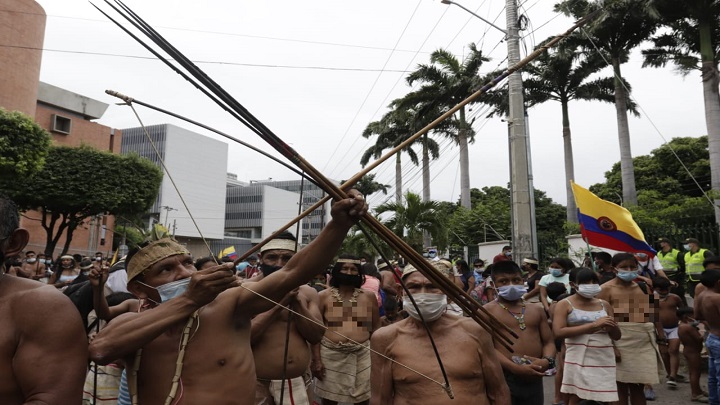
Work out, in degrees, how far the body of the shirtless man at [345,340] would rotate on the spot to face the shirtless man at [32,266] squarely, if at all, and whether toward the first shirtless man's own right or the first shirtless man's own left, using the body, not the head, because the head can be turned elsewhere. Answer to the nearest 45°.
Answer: approximately 135° to the first shirtless man's own right

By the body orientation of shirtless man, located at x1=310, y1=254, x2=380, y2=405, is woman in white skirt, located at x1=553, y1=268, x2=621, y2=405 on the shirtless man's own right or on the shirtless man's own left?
on the shirtless man's own left

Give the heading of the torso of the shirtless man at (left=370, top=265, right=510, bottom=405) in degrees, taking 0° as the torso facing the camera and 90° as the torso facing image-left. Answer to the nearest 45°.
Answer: approximately 0°

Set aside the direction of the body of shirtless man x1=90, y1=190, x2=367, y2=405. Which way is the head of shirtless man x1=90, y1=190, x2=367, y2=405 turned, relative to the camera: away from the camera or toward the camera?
toward the camera

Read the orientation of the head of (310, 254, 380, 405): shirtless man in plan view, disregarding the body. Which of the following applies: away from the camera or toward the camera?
toward the camera

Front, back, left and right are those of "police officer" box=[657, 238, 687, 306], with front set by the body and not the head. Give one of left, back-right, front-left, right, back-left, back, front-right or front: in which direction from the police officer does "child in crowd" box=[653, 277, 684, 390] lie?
front-left

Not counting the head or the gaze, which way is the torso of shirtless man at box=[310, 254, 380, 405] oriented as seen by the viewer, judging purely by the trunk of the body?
toward the camera

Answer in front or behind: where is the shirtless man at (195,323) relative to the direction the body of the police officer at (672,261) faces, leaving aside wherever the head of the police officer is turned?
in front

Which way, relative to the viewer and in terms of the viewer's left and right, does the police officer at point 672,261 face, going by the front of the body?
facing the viewer and to the left of the viewer

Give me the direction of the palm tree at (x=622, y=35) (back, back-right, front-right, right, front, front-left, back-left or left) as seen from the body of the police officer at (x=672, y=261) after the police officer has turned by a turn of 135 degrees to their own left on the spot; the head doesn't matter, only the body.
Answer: left

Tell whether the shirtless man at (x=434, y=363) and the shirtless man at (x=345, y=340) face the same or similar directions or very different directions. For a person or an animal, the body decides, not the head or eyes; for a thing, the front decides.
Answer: same or similar directions
